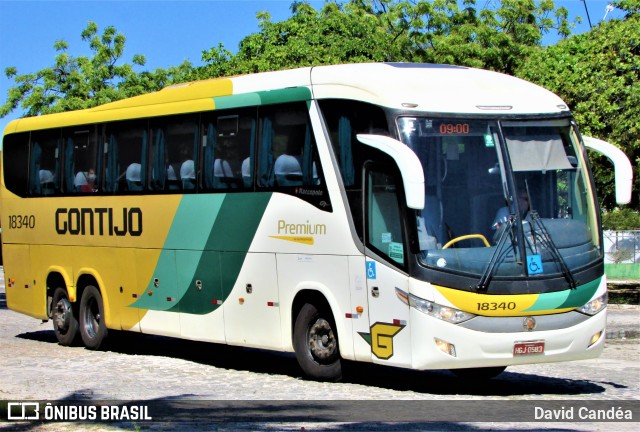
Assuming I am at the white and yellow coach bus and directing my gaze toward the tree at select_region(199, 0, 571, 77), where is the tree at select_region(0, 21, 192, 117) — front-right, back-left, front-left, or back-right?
front-left

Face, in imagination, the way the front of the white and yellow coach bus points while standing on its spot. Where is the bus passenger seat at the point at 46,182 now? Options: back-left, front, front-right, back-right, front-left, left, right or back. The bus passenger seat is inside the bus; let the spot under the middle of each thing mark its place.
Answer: back

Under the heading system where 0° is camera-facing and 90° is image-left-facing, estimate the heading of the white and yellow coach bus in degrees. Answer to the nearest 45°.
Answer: approximately 315°

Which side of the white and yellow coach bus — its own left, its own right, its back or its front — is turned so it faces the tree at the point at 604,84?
left

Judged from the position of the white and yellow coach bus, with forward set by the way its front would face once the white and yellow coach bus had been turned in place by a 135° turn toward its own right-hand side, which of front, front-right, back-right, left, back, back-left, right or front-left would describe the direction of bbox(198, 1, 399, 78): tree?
right

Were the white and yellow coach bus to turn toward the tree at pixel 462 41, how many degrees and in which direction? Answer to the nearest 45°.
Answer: approximately 135° to its left

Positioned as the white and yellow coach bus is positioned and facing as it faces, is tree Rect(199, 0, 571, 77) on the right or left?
on its left
